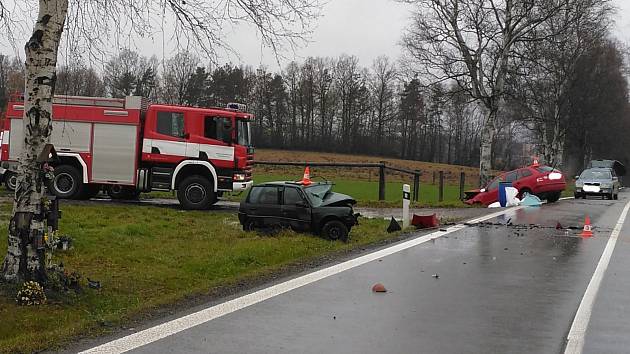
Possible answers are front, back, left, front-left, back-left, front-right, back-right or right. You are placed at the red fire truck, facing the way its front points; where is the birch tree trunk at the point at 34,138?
right

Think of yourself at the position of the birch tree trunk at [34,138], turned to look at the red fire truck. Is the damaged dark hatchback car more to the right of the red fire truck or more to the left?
right

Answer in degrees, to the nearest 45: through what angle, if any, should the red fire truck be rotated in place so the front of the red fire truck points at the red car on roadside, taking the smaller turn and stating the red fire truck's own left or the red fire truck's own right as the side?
0° — it already faces it

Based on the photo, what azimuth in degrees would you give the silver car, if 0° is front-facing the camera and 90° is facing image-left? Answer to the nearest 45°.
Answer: approximately 0°

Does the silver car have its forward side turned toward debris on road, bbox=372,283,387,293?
yes

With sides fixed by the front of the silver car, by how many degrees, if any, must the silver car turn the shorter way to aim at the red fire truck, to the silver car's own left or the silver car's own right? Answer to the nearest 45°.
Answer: approximately 45° to the silver car's own right

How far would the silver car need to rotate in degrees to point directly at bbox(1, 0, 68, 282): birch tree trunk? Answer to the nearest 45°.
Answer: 0° — it already faces it

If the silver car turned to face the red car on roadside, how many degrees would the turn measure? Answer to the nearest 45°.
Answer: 0° — it already faces it

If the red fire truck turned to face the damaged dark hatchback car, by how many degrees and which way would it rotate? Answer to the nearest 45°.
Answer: approximately 45° to its right

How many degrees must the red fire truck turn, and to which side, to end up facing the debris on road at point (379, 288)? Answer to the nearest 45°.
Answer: approximately 90° to its right

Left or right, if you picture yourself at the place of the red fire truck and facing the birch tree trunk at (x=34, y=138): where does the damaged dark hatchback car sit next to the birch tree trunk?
left

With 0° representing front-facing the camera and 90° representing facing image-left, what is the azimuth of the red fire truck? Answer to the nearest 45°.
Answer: approximately 270°

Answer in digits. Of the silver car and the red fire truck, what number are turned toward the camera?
1
